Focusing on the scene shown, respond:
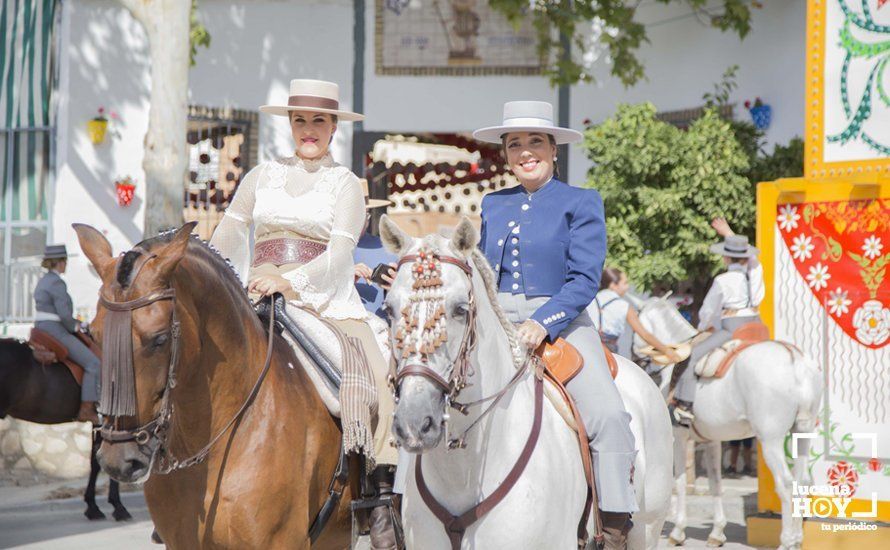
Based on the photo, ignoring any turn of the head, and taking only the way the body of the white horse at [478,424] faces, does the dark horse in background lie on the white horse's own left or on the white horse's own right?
on the white horse's own right

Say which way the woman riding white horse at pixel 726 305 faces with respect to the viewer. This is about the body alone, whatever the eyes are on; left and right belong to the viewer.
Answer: facing away from the viewer and to the left of the viewer

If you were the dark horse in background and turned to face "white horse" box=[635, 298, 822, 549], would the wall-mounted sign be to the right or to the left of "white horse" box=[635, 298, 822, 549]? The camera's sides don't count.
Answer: left

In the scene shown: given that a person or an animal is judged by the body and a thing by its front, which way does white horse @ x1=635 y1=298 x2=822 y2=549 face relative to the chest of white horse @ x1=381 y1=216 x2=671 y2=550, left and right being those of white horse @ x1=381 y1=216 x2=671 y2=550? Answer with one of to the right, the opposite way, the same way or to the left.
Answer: to the right

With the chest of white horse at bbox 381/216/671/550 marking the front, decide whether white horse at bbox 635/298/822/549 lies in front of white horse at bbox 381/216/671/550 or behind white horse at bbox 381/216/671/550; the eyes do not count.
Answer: behind

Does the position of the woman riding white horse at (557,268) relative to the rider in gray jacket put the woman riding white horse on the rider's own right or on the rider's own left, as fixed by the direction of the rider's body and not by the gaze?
on the rider's own right

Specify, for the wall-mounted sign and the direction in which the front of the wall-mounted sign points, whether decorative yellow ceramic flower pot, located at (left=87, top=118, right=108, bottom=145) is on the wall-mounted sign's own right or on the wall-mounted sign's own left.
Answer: on the wall-mounted sign's own right

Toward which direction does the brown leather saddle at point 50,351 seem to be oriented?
to the viewer's right

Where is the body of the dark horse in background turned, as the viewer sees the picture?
to the viewer's right

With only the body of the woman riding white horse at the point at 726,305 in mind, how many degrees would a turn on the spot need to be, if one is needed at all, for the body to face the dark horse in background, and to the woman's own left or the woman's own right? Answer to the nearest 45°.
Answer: approximately 45° to the woman's own left

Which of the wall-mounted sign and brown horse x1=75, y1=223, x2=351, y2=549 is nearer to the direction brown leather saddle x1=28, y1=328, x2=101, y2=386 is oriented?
the wall-mounted sign

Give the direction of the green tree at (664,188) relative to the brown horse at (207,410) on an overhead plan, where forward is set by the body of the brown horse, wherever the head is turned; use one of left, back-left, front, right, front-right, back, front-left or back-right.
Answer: back

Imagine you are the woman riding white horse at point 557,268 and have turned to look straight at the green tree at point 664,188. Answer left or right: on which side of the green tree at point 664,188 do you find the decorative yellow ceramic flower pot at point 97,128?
left

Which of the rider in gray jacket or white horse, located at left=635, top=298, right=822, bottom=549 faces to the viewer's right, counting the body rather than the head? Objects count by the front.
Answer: the rider in gray jacket
